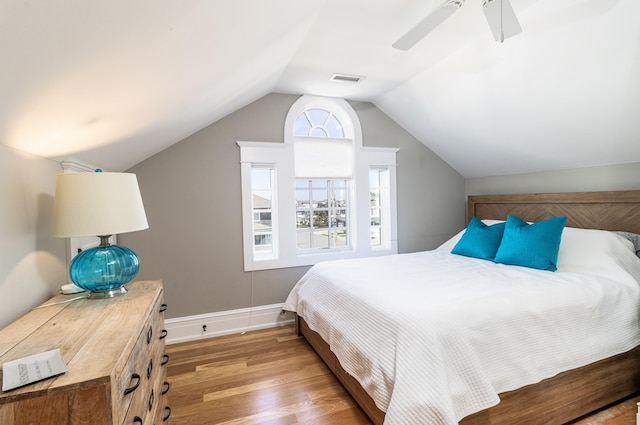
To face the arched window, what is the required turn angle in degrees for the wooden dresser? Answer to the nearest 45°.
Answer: approximately 45° to its left

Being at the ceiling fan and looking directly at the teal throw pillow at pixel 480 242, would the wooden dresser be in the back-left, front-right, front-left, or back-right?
back-left

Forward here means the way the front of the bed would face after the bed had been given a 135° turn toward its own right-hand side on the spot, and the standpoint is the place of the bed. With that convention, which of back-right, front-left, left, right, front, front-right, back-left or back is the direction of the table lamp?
back-left

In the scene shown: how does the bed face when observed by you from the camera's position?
facing the viewer and to the left of the viewer

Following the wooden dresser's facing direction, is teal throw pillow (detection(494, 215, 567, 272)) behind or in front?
in front

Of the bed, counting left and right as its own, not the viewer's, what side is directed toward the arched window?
right

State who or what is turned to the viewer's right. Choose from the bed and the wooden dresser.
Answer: the wooden dresser

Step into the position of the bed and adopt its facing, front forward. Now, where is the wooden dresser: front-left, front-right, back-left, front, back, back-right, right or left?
front

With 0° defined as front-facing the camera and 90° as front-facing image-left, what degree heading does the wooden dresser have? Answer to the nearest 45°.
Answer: approximately 270°

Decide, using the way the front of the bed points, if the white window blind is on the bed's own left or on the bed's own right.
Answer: on the bed's own right

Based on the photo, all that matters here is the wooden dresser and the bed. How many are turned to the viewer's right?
1

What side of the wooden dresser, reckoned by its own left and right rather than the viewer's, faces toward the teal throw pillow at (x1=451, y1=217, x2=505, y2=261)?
front
